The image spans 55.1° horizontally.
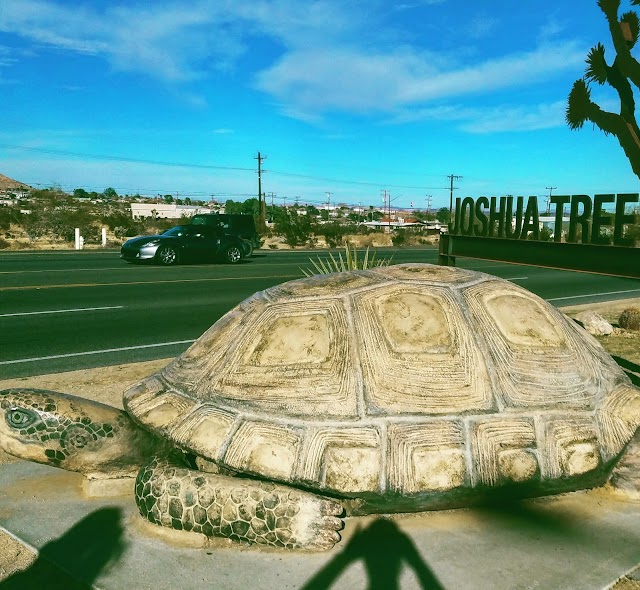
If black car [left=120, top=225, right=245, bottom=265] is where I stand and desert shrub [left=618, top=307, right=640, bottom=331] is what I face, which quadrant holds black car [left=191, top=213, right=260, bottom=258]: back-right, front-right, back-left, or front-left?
back-left

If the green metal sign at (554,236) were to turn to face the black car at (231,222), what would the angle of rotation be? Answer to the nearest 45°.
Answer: approximately 90° to its right

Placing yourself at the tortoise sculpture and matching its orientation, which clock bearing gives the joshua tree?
The joshua tree is roughly at 4 o'clock from the tortoise sculpture.

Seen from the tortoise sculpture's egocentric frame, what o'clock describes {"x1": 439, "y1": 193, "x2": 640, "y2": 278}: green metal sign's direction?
The green metal sign is roughly at 4 o'clock from the tortoise sculpture.

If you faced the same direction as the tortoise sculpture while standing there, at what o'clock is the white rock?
The white rock is roughly at 4 o'clock from the tortoise sculpture.

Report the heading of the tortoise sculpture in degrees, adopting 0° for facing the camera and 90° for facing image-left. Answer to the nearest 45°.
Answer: approximately 90°

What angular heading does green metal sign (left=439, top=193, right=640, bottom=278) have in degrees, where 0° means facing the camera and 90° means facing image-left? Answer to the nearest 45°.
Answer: approximately 45°

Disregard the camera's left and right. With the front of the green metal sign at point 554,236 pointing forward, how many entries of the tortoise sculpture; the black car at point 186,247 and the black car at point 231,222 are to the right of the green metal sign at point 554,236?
2

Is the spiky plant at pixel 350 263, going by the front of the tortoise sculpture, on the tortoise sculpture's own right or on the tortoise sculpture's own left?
on the tortoise sculpture's own right

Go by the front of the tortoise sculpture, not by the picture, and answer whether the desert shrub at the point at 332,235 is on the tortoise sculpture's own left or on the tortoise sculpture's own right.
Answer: on the tortoise sculpture's own right
